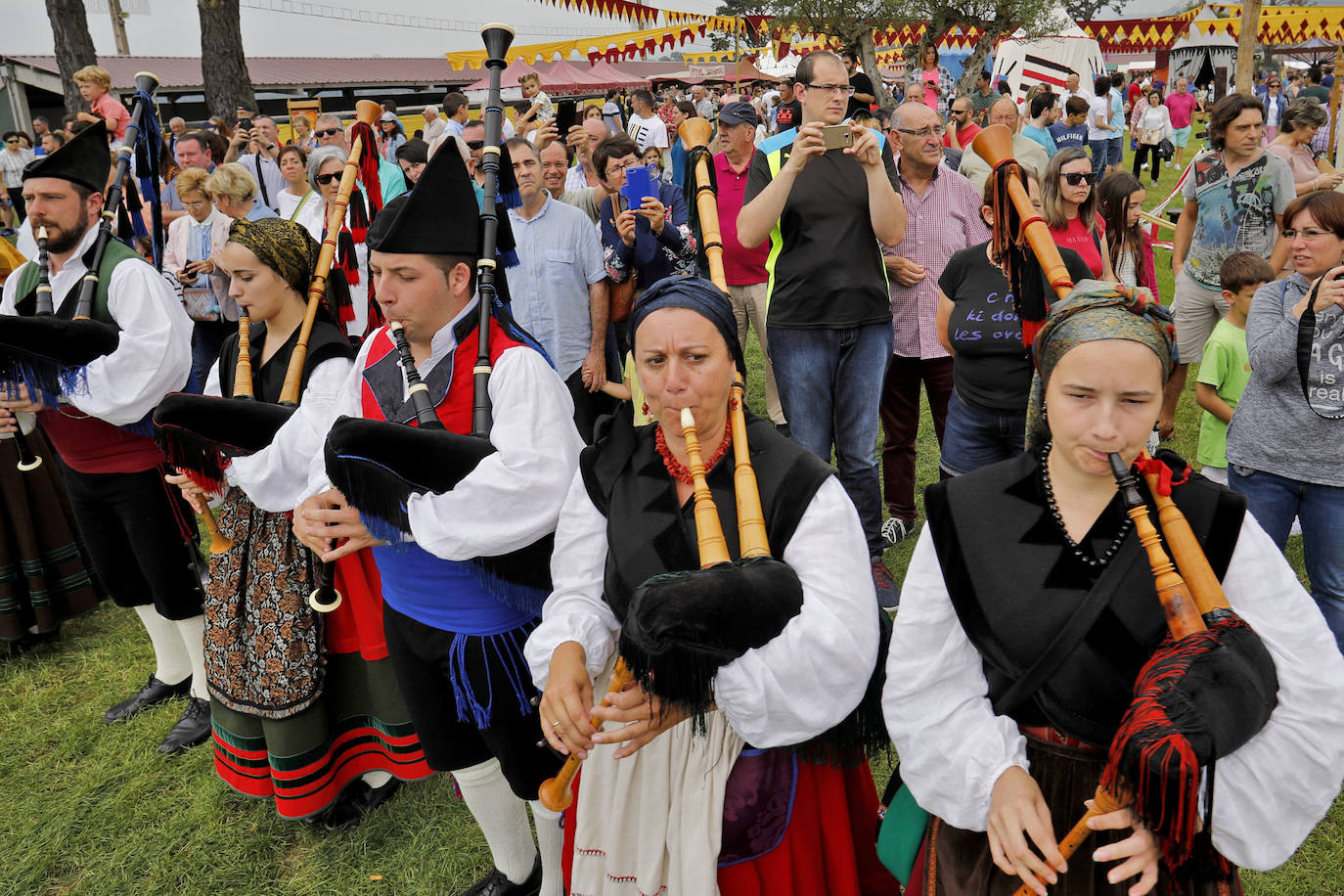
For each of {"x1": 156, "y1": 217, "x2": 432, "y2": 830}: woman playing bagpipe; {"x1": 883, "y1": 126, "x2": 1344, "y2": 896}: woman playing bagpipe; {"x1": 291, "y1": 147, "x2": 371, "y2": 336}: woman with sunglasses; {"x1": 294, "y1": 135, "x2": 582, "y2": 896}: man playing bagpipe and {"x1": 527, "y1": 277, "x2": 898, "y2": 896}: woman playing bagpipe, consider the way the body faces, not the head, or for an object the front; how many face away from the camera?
0

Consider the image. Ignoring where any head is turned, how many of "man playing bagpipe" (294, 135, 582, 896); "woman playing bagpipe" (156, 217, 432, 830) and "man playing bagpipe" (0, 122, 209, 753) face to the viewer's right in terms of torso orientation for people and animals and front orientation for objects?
0

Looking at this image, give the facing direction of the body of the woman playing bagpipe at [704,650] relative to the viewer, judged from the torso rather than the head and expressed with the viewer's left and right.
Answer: facing the viewer and to the left of the viewer

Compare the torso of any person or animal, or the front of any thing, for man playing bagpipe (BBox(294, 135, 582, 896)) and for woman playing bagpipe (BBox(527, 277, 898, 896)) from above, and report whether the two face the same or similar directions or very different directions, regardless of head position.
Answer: same or similar directions

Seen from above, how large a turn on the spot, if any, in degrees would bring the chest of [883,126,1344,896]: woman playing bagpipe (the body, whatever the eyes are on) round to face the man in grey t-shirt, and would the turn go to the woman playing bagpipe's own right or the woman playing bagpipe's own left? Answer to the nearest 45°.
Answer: approximately 180°

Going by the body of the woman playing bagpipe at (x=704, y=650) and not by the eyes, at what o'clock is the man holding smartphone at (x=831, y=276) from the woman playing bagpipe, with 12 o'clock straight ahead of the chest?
The man holding smartphone is roughly at 5 o'clock from the woman playing bagpipe.

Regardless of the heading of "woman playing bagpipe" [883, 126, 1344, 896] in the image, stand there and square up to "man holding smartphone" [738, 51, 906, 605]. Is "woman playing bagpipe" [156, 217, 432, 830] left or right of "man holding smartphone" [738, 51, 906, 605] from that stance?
left

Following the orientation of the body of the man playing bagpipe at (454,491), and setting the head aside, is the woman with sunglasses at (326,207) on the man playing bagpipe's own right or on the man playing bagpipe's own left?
on the man playing bagpipe's own right

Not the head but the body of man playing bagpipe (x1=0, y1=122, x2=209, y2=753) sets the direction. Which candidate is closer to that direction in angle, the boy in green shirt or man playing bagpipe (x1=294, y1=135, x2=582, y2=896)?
the man playing bagpipe

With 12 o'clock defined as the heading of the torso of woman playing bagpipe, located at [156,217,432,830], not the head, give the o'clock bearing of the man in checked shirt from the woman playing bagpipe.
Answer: The man in checked shirt is roughly at 7 o'clock from the woman playing bagpipe.

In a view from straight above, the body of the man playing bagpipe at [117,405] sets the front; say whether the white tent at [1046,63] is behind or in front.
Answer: behind
